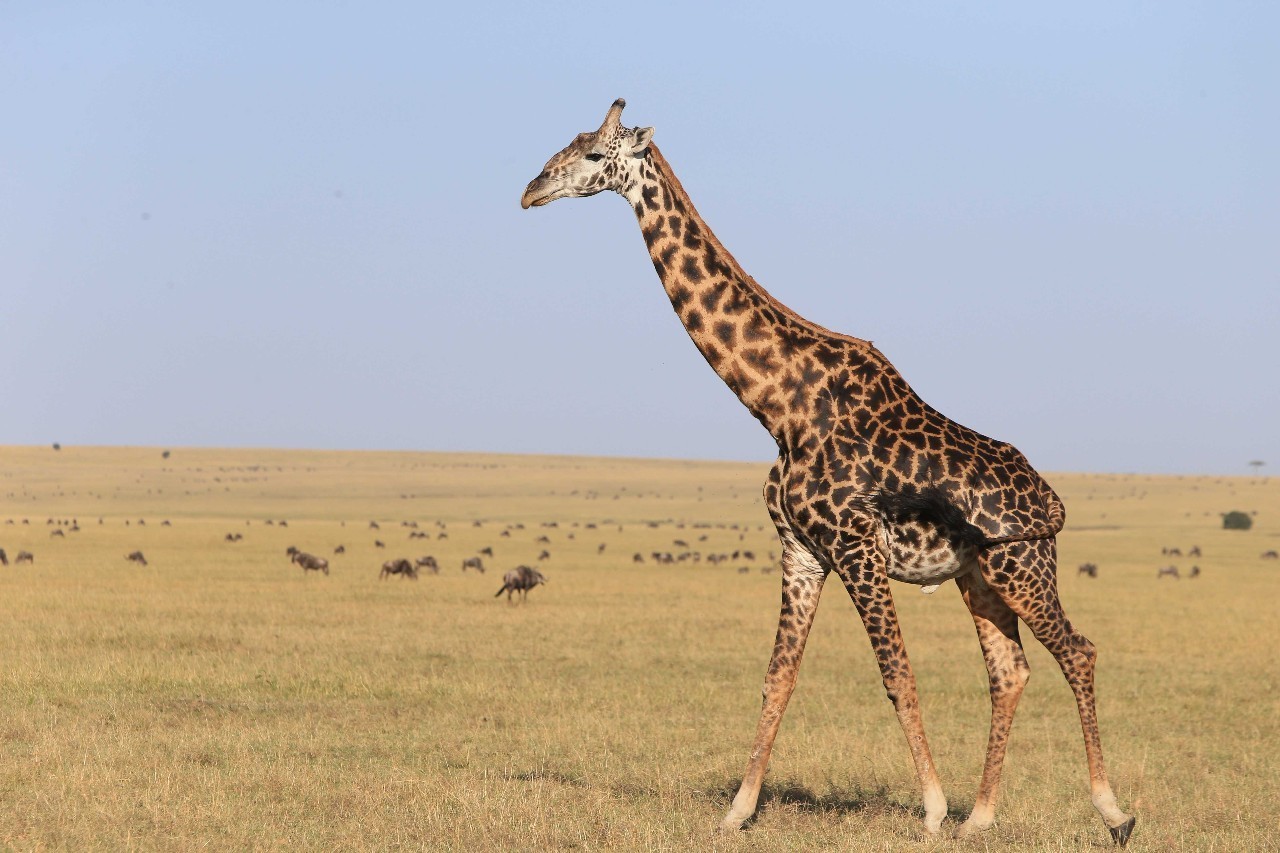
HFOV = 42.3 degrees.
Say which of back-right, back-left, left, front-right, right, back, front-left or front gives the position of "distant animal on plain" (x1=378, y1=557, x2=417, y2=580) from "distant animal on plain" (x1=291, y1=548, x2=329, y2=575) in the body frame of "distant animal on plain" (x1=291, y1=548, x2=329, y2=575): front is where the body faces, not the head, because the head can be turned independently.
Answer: back-left

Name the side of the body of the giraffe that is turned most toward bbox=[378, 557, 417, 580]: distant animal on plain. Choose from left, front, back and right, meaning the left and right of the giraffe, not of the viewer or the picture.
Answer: right

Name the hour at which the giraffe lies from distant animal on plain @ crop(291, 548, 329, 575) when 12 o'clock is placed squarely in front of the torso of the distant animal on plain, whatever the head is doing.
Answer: The giraffe is roughly at 9 o'clock from the distant animal on plain.

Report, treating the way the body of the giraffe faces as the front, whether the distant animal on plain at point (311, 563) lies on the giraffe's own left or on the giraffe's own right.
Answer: on the giraffe's own right

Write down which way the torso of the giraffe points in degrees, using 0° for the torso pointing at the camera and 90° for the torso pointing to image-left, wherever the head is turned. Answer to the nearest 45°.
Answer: approximately 90°

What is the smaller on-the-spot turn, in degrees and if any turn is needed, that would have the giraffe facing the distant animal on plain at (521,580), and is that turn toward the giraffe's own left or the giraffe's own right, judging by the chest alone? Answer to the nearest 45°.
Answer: approximately 90° to the giraffe's own right
